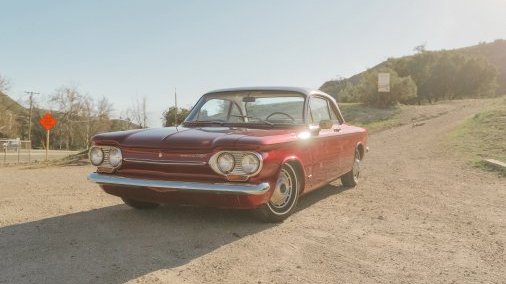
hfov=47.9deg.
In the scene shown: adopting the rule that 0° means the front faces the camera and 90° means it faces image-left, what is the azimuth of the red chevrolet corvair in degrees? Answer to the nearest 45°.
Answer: approximately 45°
